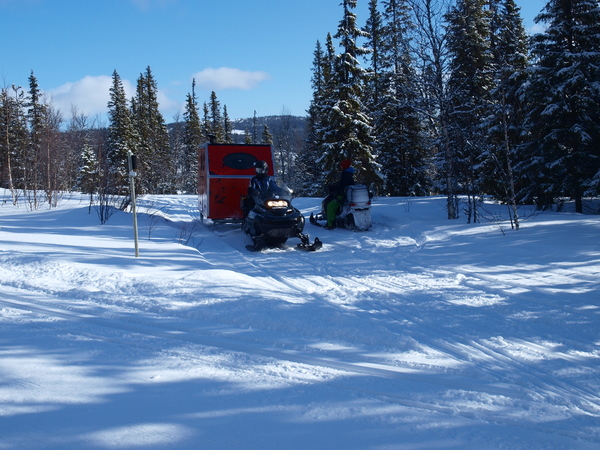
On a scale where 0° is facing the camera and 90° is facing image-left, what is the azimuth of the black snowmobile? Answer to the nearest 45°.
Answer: approximately 315°

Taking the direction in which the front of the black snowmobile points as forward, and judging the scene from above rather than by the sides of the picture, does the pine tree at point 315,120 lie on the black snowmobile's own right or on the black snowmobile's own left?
on the black snowmobile's own left

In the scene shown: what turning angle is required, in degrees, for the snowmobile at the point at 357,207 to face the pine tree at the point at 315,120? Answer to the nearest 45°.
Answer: approximately 45° to its right

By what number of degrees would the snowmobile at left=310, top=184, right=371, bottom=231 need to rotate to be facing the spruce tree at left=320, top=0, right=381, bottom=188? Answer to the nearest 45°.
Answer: approximately 45° to its right

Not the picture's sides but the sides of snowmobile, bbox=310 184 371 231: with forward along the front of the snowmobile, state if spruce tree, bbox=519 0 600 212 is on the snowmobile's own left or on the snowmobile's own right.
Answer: on the snowmobile's own right

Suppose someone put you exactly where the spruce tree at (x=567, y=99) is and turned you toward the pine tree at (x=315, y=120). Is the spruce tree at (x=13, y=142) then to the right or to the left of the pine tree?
left

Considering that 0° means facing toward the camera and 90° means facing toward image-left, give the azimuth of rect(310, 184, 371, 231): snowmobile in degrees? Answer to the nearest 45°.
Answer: approximately 135°

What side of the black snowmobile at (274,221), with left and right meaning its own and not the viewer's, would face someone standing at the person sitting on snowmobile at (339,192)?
left

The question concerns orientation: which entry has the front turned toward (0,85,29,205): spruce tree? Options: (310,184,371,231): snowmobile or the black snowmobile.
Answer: the snowmobile

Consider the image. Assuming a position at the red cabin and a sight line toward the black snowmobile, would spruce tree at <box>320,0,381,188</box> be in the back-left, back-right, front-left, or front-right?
back-left

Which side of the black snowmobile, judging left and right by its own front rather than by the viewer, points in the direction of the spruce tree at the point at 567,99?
left
